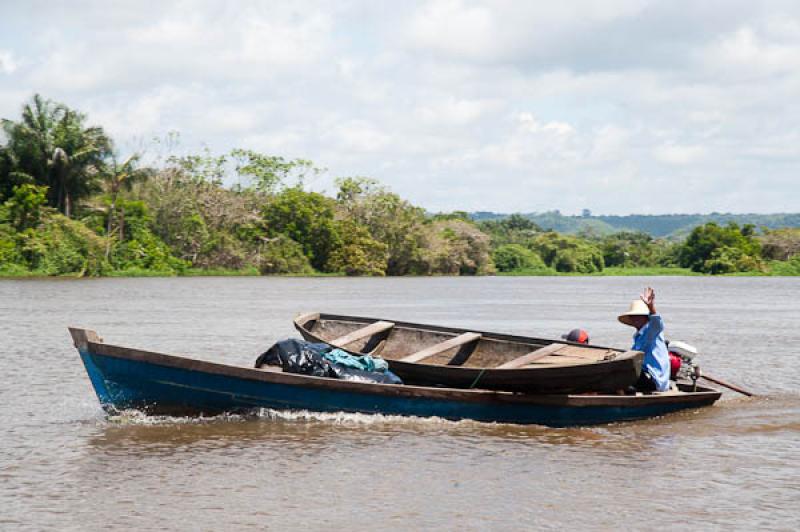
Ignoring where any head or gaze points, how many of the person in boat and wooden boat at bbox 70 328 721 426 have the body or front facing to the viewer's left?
2

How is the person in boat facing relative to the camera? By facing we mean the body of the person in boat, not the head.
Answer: to the viewer's left

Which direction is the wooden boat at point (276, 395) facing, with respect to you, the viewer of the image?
facing to the left of the viewer
